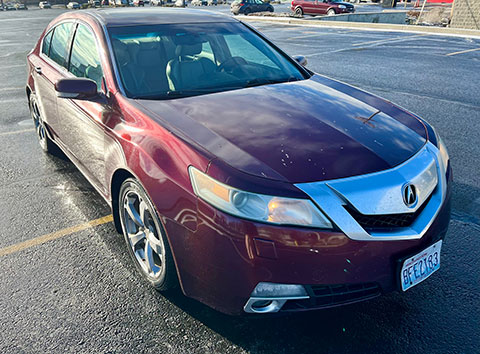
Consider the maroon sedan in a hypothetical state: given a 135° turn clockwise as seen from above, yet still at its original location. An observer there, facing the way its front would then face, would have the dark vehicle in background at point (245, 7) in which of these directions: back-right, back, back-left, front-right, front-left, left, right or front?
right

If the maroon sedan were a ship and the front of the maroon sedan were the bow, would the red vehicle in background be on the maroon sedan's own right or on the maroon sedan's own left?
on the maroon sedan's own left

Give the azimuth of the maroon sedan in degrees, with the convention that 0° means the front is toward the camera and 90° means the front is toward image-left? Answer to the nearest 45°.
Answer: approximately 315°
